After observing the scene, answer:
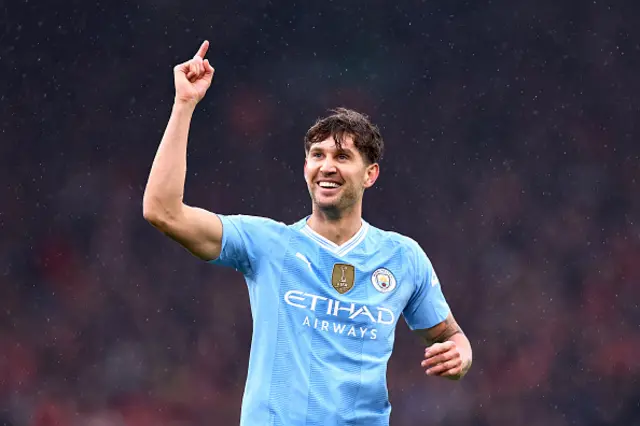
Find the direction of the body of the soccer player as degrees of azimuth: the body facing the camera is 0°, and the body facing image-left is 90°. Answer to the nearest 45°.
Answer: approximately 0°
